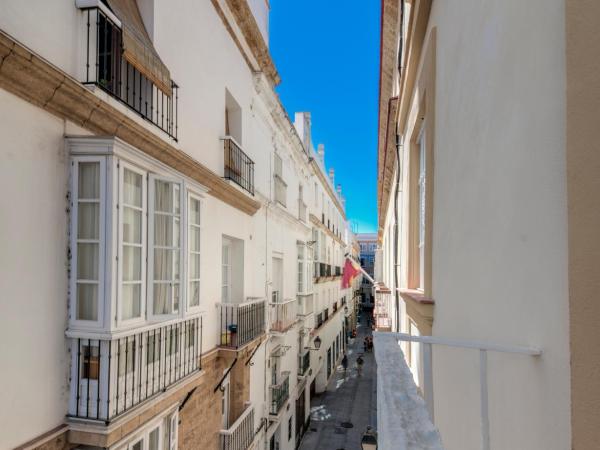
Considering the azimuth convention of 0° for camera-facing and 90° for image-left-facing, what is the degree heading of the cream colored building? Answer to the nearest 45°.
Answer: approximately 90°

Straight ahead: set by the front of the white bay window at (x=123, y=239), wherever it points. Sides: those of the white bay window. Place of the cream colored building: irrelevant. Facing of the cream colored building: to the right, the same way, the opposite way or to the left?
the opposite way

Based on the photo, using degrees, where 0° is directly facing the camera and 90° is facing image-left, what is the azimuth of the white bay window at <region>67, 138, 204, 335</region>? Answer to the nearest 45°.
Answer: approximately 315°

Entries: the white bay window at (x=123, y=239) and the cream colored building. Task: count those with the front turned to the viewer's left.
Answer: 1
